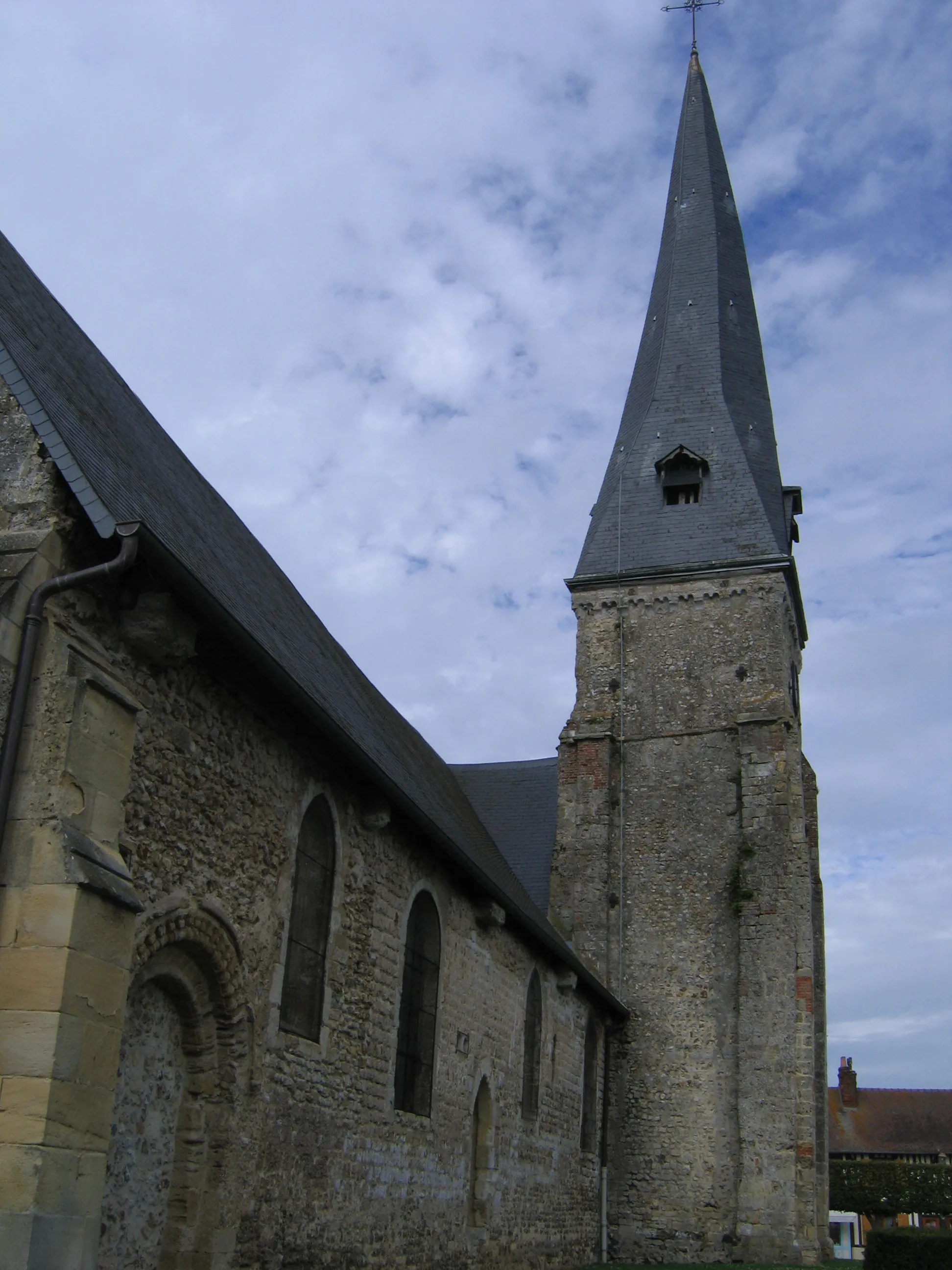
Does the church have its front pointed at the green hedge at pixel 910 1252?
no

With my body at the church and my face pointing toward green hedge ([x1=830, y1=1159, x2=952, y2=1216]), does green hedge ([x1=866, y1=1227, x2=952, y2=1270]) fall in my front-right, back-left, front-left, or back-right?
front-right

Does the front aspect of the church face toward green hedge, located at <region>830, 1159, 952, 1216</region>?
no

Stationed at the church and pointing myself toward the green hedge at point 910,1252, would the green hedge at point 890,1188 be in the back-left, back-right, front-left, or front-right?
front-left
